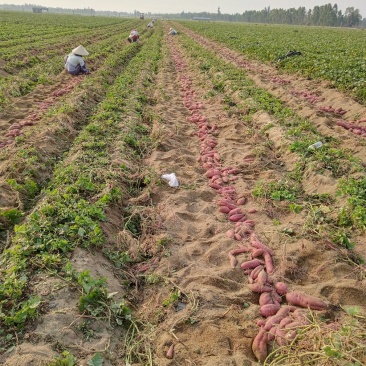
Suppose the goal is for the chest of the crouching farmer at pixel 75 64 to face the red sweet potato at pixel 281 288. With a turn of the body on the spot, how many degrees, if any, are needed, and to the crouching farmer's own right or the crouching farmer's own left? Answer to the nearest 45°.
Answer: approximately 90° to the crouching farmer's own right

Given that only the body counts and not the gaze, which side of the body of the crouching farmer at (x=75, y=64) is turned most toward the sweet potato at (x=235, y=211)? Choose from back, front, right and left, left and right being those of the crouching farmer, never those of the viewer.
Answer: right

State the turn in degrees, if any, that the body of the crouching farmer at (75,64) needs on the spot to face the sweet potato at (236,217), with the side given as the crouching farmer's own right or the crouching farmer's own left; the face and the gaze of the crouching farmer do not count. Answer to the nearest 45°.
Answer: approximately 90° to the crouching farmer's own right

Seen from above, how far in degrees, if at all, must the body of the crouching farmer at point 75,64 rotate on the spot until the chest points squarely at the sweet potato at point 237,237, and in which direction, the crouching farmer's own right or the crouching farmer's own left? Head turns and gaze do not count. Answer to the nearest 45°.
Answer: approximately 90° to the crouching farmer's own right

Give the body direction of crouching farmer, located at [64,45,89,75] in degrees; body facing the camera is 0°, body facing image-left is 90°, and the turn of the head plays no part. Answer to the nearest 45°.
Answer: approximately 270°

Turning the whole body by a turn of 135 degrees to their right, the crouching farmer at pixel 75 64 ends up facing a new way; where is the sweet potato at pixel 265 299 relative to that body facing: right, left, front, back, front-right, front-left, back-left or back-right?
front-left

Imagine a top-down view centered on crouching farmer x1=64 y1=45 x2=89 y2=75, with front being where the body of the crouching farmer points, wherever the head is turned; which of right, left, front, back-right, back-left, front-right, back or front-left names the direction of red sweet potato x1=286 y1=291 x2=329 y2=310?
right
